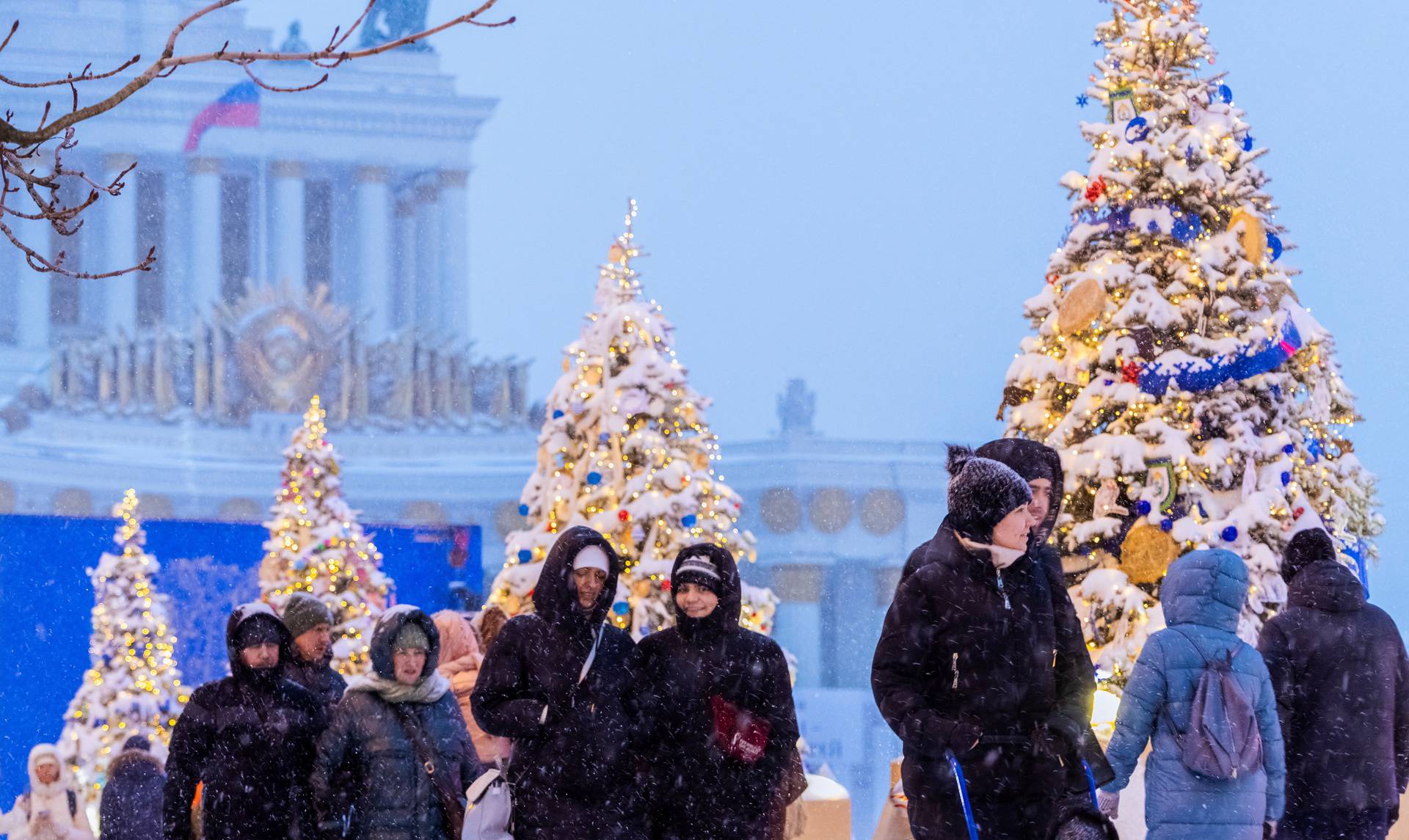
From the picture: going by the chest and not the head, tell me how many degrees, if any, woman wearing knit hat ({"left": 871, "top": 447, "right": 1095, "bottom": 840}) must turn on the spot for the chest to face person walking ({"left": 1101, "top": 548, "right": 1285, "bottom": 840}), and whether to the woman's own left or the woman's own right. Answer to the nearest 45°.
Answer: approximately 90° to the woman's own left

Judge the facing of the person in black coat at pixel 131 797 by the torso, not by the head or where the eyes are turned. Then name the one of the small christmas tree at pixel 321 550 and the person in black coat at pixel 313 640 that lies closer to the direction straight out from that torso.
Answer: the small christmas tree

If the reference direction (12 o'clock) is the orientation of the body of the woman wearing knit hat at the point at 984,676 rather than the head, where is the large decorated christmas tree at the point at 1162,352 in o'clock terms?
The large decorated christmas tree is roughly at 8 o'clock from the woman wearing knit hat.

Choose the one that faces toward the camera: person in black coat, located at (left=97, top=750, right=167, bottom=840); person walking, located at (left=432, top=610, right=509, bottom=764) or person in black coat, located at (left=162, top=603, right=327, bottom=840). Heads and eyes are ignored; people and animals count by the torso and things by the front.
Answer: person in black coat, located at (left=162, top=603, right=327, bottom=840)

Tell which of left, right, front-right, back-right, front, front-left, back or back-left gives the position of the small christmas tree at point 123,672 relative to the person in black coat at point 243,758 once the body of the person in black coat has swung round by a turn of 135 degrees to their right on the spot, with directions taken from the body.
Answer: front-right

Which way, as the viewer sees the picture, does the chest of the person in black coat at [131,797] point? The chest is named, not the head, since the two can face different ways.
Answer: away from the camera

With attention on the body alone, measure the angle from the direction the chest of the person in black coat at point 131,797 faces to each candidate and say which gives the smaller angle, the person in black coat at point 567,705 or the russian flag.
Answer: the russian flag

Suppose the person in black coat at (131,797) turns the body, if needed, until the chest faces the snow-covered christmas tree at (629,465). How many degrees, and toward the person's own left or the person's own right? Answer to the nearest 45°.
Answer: approximately 45° to the person's own right

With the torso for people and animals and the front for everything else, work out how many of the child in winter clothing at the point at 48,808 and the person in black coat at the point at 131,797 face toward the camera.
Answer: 1

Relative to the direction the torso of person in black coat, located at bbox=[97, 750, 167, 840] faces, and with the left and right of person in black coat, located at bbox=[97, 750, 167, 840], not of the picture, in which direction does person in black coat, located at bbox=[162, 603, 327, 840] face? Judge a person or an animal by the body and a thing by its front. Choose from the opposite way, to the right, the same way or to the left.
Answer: the opposite way
